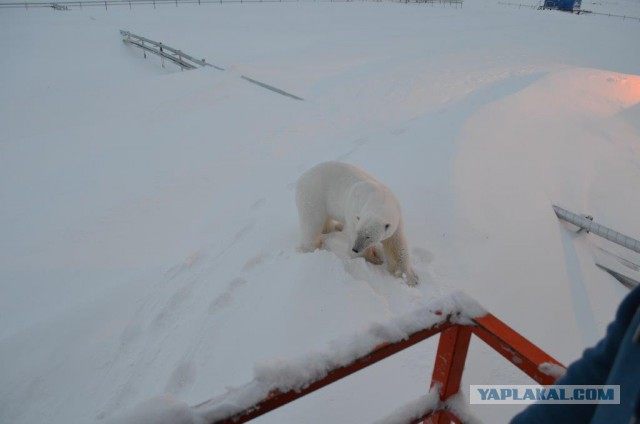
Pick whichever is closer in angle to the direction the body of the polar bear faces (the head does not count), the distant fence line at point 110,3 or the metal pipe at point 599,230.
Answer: the metal pipe

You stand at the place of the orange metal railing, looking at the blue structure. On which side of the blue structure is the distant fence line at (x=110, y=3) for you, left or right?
left

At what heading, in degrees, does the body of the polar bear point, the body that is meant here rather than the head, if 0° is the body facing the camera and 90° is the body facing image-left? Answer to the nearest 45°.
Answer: approximately 315°

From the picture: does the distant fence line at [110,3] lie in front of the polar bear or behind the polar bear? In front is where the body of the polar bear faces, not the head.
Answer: behind

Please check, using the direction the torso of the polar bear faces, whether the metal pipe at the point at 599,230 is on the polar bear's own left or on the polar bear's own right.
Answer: on the polar bear's own left

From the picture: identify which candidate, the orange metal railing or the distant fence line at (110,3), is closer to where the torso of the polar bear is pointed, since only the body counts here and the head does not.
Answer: the orange metal railing

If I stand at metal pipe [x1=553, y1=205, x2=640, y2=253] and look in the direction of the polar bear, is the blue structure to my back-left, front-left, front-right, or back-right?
back-right
